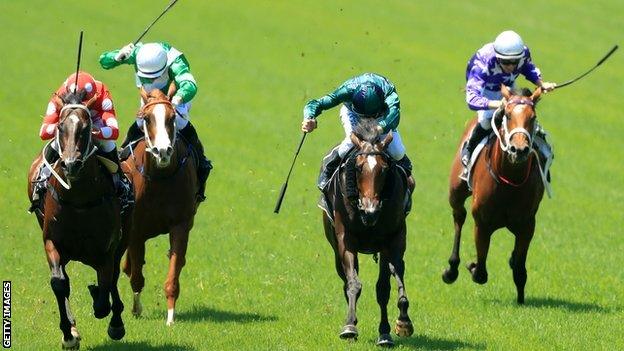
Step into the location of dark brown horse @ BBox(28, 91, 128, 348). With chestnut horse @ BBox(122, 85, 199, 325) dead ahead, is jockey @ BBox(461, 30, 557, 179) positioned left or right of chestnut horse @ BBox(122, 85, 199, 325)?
right

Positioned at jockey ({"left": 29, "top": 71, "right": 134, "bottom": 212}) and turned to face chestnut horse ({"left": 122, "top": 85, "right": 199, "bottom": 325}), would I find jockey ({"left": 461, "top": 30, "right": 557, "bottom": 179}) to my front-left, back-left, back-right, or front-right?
front-right

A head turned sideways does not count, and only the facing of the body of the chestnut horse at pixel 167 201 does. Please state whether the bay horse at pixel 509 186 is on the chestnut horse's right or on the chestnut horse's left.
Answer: on the chestnut horse's left

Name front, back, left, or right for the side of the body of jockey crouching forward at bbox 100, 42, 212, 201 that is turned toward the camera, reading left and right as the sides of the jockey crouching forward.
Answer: front

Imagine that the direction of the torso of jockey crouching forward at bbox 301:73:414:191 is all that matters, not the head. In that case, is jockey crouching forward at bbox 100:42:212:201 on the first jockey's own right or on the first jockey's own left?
on the first jockey's own right

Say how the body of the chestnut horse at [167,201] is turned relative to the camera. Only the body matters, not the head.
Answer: toward the camera

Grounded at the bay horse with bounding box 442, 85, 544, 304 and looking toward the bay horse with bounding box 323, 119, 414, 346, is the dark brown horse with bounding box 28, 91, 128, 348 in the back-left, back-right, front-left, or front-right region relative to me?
front-right

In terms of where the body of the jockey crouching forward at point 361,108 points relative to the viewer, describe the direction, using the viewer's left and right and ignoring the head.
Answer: facing the viewer

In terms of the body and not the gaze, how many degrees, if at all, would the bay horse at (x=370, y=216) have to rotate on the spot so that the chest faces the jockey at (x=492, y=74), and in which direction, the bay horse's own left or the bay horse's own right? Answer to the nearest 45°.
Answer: approximately 135° to the bay horse's own left

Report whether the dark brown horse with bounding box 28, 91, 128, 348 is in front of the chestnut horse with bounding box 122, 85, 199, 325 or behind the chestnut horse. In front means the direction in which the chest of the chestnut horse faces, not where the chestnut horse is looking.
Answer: in front

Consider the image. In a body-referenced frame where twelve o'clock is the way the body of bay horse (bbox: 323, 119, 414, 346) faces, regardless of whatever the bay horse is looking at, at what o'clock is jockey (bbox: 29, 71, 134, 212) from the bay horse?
The jockey is roughly at 3 o'clock from the bay horse.
